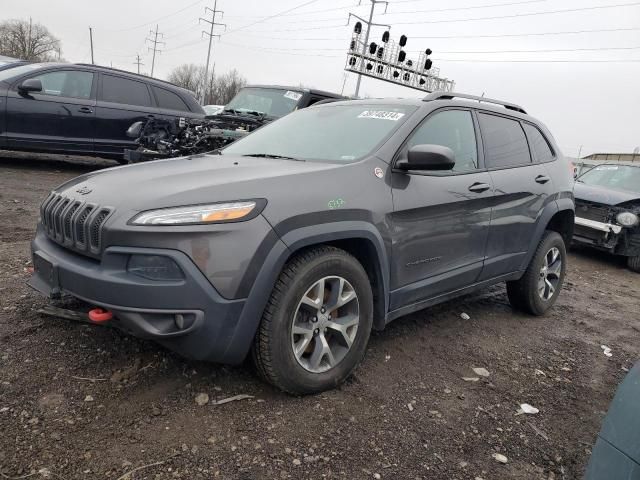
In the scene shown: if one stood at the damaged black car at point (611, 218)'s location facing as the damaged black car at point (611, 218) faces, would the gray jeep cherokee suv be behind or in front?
in front

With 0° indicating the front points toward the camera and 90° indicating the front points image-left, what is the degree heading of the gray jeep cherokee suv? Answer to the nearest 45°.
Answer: approximately 45°

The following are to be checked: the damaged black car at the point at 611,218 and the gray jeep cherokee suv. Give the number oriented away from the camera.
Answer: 0

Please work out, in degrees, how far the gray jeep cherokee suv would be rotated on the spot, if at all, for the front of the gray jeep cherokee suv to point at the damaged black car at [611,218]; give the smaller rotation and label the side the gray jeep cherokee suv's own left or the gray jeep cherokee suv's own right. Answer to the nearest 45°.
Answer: approximately 180°
